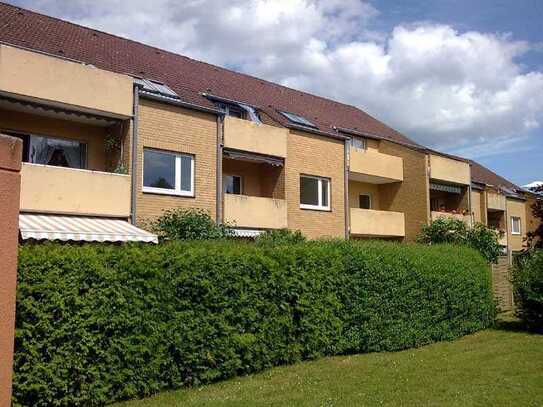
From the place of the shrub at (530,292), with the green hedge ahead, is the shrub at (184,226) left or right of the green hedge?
right

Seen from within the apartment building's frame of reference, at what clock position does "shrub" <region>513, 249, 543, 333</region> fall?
The shrub is roughly at 11 o'clock from the apartment building.

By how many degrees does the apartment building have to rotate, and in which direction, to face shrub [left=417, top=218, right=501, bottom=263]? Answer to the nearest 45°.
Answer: approximately 90° to its left

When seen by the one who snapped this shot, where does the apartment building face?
facing the viewer and to the right of the viewer

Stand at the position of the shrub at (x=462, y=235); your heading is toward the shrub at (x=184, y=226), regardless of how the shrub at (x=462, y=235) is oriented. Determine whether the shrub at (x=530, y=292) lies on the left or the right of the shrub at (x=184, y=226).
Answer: left

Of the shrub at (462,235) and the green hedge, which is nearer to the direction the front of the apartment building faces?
the green hedge
